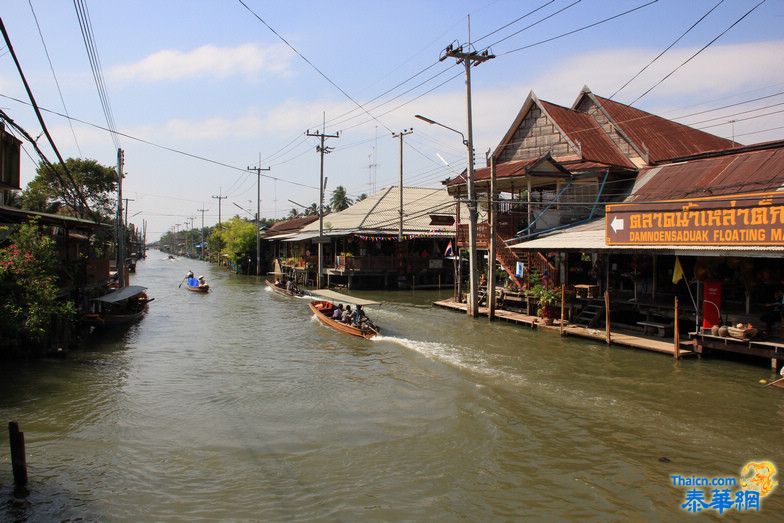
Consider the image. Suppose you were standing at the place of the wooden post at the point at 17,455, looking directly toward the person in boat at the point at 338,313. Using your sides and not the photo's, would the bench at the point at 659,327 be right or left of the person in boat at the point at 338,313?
right

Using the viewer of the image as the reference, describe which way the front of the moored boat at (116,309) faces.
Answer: facing away from the viewer and to the right of the viewer

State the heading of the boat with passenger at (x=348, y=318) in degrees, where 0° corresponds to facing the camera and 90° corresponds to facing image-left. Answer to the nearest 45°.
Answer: approximately 135°

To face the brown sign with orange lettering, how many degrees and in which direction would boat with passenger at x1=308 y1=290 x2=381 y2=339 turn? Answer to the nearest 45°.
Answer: approximately 180°
